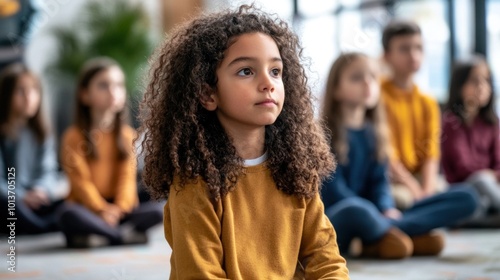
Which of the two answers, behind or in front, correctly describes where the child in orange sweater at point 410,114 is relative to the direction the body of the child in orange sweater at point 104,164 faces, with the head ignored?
in front

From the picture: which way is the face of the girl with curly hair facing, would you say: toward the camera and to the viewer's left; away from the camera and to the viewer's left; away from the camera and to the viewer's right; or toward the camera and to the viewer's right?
toward the camera and to the viewer's right

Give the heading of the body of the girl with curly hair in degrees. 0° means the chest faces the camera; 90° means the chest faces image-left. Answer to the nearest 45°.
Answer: approximately 315°

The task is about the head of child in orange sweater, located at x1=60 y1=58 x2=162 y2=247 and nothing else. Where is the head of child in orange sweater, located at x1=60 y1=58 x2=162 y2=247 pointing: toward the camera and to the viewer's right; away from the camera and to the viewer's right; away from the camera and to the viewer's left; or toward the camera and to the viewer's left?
toward the camera and to the viewer's right

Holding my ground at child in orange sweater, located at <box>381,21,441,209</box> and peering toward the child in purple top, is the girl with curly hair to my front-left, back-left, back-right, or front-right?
back-right

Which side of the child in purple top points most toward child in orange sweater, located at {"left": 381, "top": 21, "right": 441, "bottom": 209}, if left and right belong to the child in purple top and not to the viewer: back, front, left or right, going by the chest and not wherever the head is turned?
right

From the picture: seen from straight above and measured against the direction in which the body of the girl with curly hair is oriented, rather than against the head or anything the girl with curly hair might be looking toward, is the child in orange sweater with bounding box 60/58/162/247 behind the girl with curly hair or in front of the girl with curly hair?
behind

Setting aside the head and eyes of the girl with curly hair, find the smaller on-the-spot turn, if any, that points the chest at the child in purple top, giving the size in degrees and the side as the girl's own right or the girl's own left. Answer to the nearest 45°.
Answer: approximately 90° to the girl's own left

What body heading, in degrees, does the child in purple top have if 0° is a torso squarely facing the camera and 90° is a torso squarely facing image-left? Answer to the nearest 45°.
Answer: approximately 315°

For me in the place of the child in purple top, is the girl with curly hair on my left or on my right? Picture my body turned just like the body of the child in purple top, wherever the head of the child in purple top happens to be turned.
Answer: on my right
